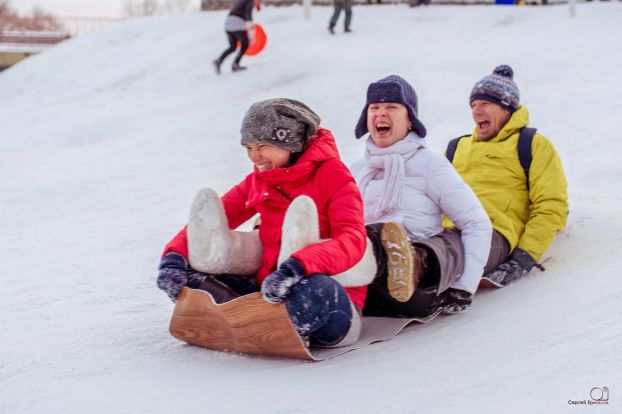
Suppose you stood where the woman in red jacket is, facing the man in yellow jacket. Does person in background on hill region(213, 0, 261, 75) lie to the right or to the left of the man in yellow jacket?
left

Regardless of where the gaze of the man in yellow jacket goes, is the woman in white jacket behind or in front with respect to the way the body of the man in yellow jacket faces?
in front

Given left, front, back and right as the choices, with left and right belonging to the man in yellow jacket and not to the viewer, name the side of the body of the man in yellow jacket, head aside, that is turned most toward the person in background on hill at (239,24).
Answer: right

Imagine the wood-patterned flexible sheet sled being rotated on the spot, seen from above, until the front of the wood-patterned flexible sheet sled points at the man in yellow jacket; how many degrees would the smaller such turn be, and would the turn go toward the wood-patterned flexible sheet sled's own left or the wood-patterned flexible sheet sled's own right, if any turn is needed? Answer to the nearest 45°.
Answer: approximately 180°

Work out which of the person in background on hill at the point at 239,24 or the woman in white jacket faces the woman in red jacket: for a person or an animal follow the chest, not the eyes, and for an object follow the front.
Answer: the woman in white jacket

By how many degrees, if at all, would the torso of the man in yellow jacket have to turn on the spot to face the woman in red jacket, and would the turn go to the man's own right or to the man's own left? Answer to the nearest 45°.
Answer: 0° — they already face them

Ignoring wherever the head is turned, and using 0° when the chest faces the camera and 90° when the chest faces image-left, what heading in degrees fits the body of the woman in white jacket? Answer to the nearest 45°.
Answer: approximately 45°

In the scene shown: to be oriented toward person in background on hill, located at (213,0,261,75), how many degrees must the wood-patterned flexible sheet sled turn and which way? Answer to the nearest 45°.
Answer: approximately 135° to its right

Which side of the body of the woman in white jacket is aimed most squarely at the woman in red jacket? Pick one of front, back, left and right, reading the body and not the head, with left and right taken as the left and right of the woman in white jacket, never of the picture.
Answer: front

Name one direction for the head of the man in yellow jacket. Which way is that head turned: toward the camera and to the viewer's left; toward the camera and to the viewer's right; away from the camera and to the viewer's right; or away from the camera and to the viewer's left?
toward the camera and to the viewer's left

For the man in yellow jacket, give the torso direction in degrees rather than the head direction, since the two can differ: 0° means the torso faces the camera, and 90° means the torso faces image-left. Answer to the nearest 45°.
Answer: approximately 45°
